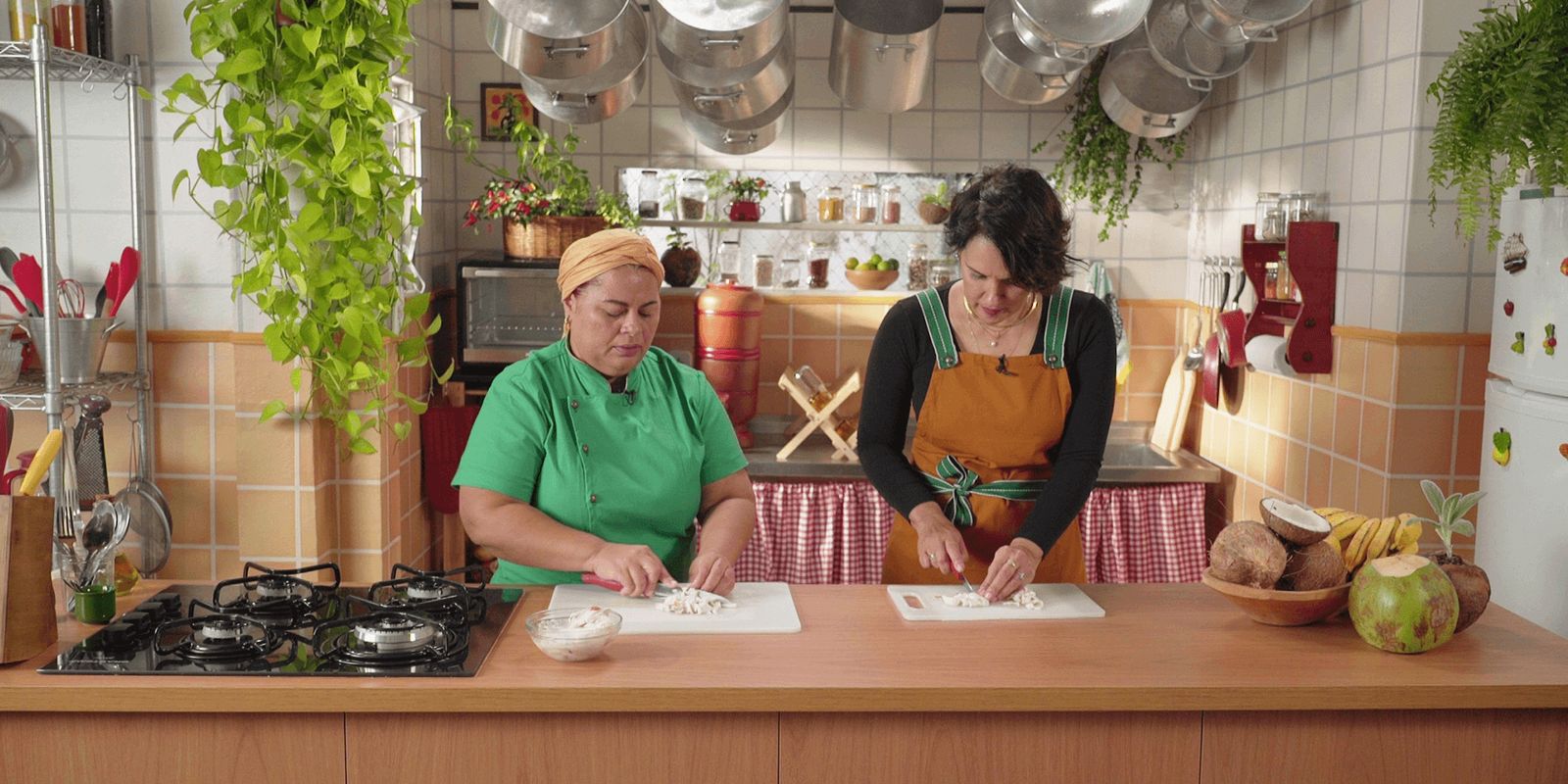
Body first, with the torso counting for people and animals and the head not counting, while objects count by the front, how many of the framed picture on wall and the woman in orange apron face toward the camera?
2

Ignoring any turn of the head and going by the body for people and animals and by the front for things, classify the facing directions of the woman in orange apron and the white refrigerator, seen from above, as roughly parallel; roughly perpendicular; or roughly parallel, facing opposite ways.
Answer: roughly perpendicular

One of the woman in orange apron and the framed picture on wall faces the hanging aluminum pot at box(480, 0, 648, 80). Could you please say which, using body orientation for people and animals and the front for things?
the framed picture on wall

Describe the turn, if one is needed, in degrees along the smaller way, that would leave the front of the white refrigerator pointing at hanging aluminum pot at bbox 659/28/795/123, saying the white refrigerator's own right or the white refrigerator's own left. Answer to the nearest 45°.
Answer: approximately 45° to the white refrigerator's own right

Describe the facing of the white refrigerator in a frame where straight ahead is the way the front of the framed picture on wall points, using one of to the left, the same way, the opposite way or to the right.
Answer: to the right

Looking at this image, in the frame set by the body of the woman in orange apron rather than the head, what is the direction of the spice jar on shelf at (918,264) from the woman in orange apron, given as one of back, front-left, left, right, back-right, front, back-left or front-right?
back

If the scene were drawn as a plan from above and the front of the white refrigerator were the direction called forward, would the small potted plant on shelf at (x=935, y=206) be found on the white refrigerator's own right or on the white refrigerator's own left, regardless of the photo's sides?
on the white refrigerator's own right

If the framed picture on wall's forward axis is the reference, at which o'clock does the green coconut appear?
The green coconut is roughly at 11 o'clock from the framed picture on wall.

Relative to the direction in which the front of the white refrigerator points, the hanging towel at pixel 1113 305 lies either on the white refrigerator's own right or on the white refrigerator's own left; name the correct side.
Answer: on the white refrigerator's own right

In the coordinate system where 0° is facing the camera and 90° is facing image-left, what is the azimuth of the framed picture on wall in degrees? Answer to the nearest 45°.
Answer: approximately 0°
